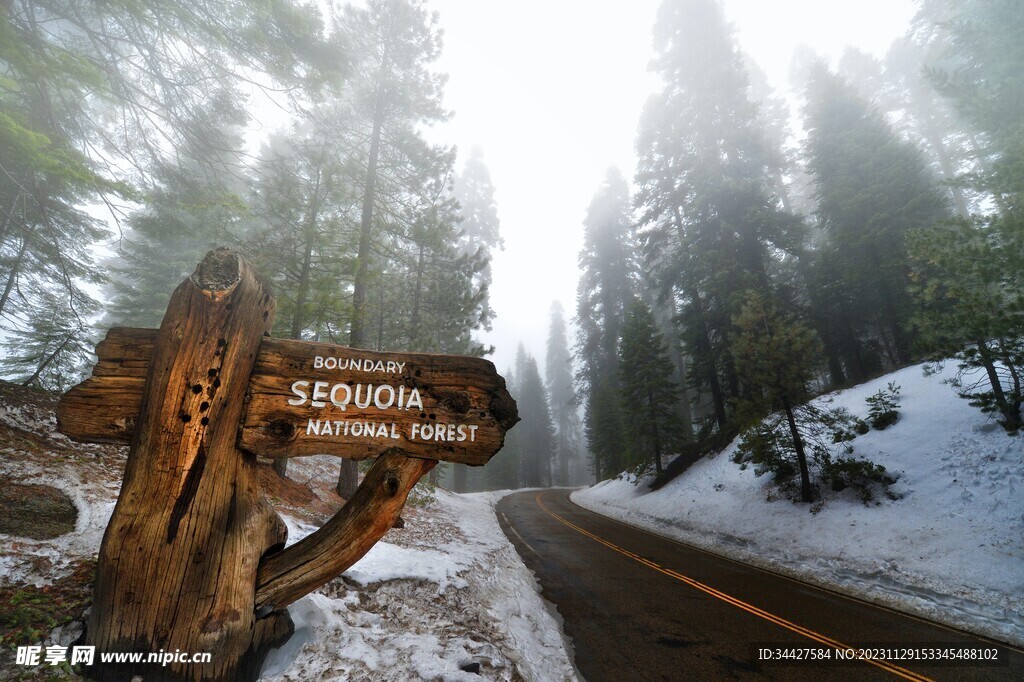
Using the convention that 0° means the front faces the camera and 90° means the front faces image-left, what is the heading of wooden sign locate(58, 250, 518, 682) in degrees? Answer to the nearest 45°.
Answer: approximately 0°

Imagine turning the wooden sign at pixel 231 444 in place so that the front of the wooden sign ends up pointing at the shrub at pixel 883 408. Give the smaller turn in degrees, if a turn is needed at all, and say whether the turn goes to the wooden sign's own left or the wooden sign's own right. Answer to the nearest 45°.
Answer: approximately 90° to the wooden sign's own left

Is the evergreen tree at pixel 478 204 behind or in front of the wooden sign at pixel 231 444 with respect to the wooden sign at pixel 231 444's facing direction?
behind

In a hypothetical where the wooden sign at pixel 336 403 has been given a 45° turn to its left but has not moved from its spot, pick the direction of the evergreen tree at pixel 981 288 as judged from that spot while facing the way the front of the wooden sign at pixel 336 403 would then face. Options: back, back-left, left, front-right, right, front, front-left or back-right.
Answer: front-left

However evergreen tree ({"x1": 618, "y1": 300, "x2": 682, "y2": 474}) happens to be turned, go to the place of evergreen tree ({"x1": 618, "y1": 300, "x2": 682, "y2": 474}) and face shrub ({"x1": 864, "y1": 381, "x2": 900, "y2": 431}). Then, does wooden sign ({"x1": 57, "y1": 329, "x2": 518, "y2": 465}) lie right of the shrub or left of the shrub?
right

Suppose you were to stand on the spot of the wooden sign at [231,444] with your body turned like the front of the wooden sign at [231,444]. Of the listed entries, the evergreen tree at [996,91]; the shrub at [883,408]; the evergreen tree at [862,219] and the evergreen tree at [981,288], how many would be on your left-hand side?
4

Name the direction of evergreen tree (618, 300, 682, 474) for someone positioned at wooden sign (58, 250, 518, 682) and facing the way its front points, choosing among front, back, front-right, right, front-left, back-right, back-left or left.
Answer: back-left

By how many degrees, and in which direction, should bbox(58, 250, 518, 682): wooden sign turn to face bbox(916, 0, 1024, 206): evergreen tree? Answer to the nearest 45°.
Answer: approximately 90° to its left
